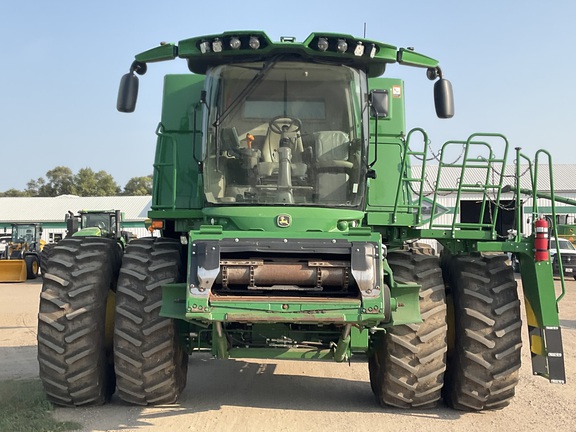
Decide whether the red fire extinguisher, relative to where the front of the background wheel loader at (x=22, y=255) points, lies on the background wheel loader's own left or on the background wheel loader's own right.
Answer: on the background wheel loader's own left

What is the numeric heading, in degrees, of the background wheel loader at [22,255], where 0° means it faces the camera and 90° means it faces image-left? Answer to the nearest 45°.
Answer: approximately 45°

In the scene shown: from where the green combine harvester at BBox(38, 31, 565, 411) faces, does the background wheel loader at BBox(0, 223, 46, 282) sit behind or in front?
behind

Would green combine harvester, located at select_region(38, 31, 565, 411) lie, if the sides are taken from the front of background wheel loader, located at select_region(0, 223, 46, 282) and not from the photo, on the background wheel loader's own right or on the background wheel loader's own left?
on the background wheel loader's own left

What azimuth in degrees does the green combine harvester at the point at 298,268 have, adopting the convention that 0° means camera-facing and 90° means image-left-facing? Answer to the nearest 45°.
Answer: approximately 0°
